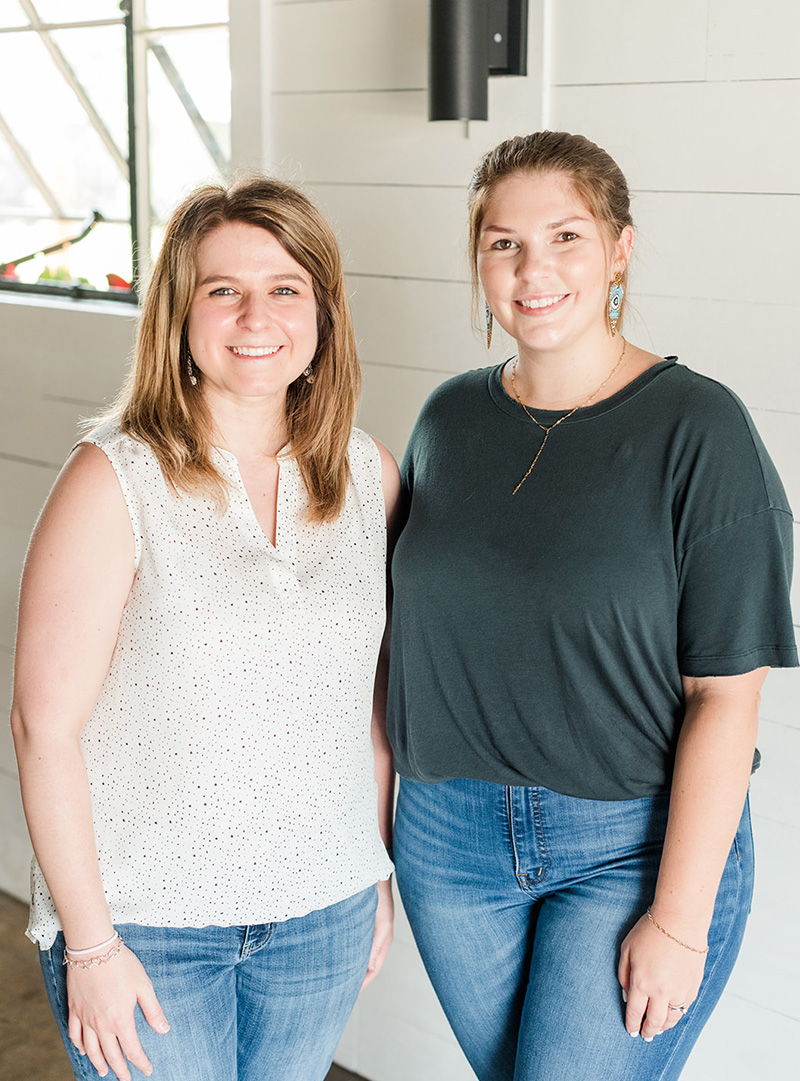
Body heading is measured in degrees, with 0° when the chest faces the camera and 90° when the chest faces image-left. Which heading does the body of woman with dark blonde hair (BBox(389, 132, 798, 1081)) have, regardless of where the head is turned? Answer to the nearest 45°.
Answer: approximately 45°

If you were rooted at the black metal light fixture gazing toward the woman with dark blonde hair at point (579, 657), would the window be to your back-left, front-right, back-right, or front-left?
back-right

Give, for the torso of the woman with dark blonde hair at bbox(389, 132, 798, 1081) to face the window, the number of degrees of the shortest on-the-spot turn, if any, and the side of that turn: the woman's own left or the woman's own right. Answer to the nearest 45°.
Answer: approximately 90° to the woman's own right
